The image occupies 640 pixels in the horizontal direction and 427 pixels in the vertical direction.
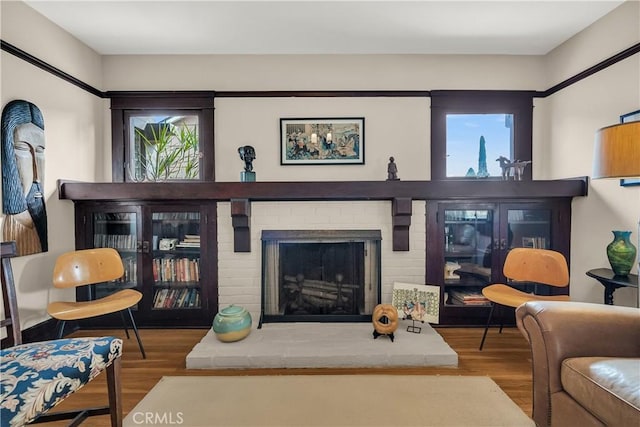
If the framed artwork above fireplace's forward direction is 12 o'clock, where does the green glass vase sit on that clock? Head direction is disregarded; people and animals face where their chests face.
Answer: The green glass vase is roughly at 10 o'clock from the framed artwork above fireplace.

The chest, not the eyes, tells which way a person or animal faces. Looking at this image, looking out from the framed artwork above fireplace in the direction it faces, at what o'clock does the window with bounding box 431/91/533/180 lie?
The window is roughly at 9 o'clock from the framed artwork above fireplace.

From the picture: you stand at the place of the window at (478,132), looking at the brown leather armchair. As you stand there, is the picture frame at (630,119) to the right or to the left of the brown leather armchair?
left
